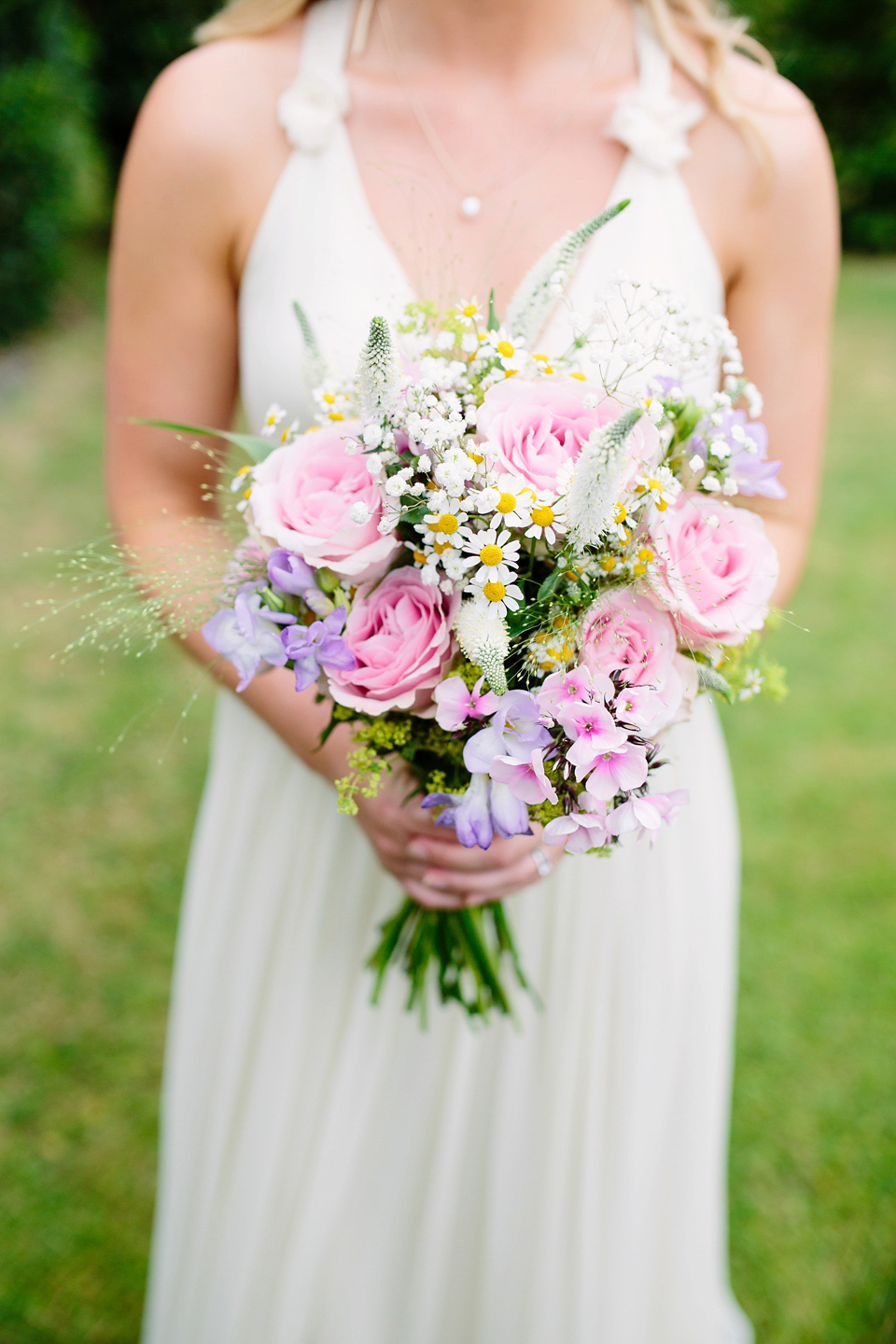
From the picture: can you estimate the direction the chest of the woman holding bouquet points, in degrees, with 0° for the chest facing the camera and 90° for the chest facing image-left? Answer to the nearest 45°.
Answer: approximately 0°
